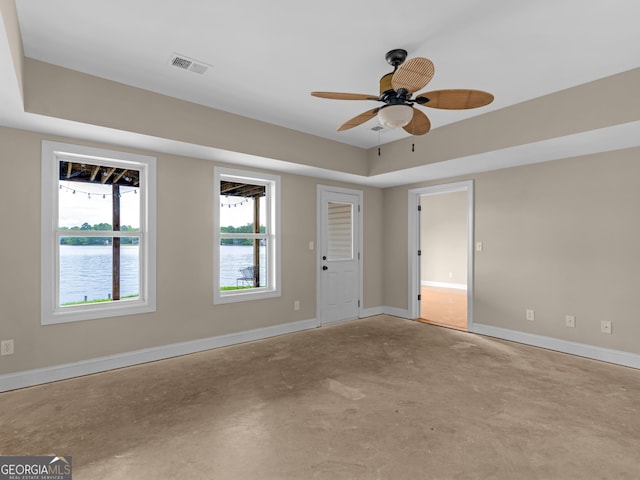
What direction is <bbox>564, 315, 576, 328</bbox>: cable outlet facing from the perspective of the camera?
toward the camera

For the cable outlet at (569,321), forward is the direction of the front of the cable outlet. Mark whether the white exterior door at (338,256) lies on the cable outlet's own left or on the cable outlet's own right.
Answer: on the cable outlet's own right

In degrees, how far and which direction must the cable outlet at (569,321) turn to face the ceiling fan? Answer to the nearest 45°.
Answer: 0° — it already faces it

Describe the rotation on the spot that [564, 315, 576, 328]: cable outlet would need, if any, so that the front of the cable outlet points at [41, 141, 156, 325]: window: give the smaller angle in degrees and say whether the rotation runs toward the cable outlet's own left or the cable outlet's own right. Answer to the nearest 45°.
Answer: approximately 45° to the cable outlet's own right

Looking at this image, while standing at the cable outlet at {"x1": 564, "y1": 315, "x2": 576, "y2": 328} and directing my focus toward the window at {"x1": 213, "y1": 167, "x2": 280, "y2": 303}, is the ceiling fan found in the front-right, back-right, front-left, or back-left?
front-left

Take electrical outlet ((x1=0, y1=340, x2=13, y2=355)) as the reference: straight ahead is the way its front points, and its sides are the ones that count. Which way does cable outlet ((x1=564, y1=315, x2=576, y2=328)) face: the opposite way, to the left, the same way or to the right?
to the right

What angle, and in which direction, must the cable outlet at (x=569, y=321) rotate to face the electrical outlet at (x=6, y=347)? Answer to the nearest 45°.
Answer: approximately 45° to its right

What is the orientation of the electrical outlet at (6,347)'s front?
toward the camera

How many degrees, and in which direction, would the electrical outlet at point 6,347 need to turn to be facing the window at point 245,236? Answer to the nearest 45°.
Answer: approximately 90° to its left

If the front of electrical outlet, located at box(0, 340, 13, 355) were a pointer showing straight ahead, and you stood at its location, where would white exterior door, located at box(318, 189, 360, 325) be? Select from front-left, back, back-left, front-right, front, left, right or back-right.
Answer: left

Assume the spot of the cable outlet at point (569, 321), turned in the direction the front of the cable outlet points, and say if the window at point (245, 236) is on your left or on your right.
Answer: on your right

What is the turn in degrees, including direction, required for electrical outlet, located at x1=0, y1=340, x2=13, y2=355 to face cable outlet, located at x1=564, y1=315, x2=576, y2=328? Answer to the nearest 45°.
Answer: approximately 45° to its left

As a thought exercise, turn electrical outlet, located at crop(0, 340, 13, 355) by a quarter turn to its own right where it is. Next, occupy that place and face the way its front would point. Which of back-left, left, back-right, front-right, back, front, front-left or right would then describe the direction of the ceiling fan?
back-left
